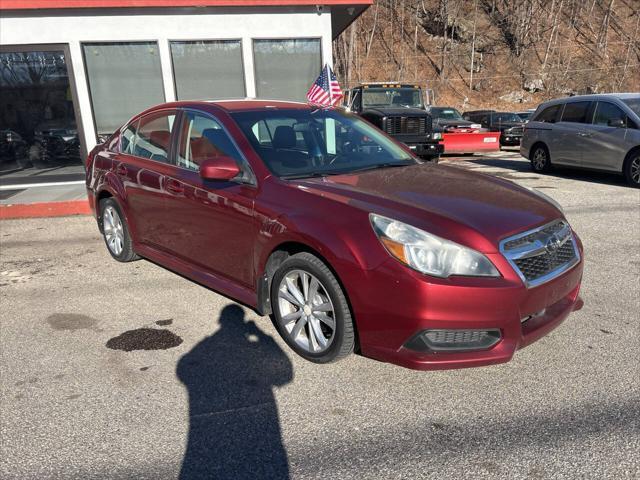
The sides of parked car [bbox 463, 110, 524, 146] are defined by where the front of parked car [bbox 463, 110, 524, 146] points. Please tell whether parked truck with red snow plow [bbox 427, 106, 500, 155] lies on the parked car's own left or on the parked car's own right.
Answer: on the parked car's own right

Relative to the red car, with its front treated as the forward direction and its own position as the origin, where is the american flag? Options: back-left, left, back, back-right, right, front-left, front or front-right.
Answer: back-left

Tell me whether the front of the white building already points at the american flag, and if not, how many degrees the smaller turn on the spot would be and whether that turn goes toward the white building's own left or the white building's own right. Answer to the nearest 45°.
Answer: approximately 45° to the white building's own left

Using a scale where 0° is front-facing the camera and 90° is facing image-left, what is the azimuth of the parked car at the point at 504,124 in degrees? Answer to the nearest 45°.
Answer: approximately 315°

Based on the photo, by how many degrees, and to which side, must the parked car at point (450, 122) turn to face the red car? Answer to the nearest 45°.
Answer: approximately 45° to its right

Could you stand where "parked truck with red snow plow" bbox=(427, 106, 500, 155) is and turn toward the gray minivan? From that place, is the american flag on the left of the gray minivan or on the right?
right

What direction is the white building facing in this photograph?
toward the camera

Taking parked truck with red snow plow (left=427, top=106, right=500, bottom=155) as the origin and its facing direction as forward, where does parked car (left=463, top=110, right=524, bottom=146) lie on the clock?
parked car (left=463, top=110, right=524, bottom=146) is roughly at 8 o'clock from parked truck with red snow plow (left=427, top=106, right=500, bottom=155).
